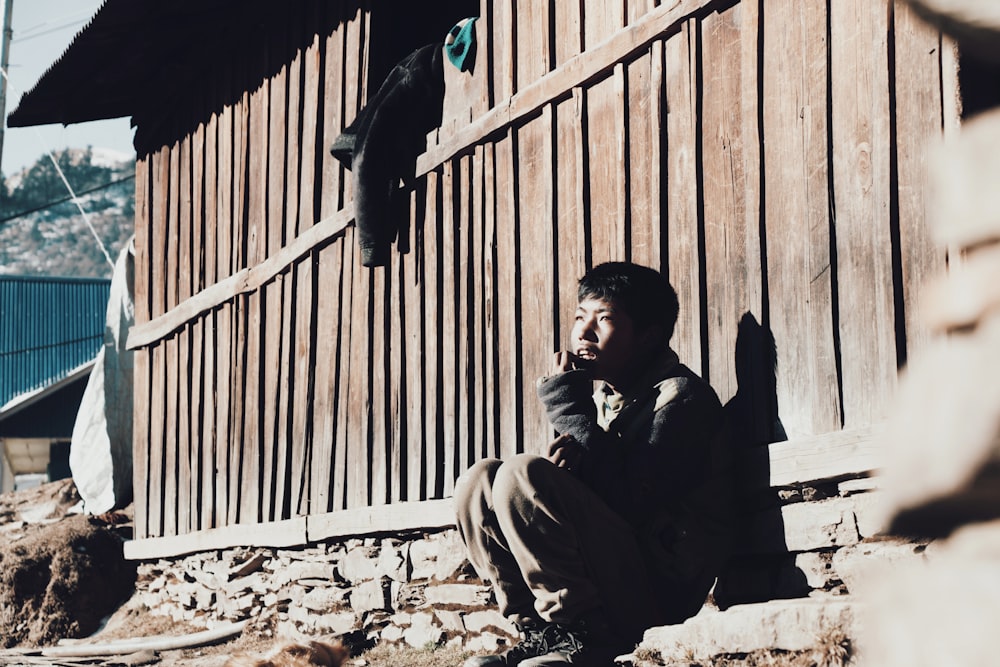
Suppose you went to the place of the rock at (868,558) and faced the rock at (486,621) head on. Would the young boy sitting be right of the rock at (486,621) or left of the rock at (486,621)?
left

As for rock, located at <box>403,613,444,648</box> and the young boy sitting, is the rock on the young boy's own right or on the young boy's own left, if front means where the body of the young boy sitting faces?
on the young boy's own right

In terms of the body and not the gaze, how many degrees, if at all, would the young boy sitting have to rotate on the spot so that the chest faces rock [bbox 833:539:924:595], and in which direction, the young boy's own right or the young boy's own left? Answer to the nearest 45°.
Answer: approximately 135° to the young boy's own left

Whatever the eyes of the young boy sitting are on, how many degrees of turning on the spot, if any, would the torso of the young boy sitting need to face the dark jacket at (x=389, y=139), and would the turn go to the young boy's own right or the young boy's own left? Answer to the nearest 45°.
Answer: approximately 135° to the young boy's own right

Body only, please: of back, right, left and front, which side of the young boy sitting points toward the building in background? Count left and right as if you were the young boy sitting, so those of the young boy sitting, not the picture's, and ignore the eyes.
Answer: right

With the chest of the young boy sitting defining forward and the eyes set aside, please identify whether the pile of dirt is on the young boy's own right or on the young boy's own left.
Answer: on the young boy's own right

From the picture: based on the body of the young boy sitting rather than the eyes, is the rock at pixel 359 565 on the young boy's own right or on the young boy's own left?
on the young boy's own right

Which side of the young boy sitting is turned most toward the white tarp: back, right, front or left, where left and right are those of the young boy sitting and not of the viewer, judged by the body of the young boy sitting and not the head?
right

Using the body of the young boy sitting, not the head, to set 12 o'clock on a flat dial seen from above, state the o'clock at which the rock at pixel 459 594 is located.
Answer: The rock is roughly at 4 o'clock from the young boy sitting.

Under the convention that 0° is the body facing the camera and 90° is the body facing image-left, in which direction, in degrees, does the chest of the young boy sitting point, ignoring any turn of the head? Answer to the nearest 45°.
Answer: approximately 45°
